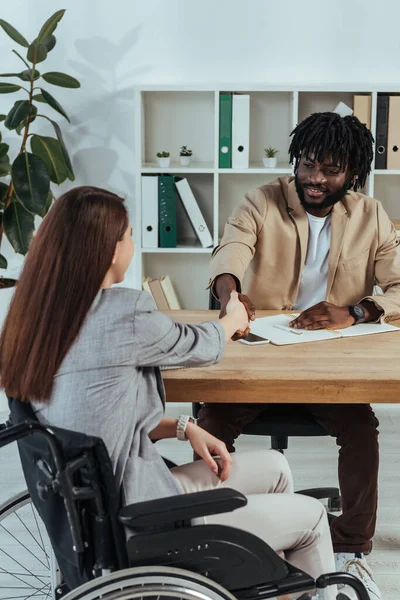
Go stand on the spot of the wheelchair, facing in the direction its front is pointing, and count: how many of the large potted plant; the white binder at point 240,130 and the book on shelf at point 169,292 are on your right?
0

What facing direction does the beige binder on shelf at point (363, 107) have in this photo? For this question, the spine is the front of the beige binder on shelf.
toward the camera

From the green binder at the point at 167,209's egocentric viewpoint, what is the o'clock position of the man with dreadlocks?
The man with dreadlocks is roughly at 11 o'clock from the green binder.

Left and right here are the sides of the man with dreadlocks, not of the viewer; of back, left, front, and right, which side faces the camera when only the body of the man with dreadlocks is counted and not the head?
front

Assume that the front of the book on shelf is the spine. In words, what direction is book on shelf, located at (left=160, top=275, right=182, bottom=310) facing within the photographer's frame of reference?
facing the viewer

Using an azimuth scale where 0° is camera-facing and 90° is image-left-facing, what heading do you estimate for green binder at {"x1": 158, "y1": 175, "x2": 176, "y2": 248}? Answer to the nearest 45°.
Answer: approximately 0°

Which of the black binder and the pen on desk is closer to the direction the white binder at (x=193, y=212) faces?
the pen on desk

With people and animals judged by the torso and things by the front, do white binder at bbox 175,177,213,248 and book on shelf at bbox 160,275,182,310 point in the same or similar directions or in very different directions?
same or similar directions

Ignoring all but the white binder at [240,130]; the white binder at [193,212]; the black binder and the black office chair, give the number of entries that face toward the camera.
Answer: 4

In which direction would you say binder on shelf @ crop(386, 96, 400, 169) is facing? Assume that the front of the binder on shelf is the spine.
toward the camera

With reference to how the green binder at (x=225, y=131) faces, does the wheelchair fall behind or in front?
in front

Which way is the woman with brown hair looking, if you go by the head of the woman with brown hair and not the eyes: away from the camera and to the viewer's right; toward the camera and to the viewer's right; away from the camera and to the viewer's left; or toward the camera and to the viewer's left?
away from the camera and to the viewer's right

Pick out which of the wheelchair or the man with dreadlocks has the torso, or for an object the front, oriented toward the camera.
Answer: the man with dreadlocks

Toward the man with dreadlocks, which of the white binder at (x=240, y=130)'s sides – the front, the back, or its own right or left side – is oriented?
front

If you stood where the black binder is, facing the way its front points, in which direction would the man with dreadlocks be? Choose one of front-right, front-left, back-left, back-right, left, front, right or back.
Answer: front

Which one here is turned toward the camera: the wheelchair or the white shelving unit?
the white shelving unit

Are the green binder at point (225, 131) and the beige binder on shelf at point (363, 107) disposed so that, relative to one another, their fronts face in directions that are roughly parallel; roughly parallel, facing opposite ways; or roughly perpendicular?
roughly parallel

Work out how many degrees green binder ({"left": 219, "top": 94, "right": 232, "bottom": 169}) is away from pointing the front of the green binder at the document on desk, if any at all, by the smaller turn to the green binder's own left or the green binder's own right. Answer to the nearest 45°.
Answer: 0° — it already faces it
